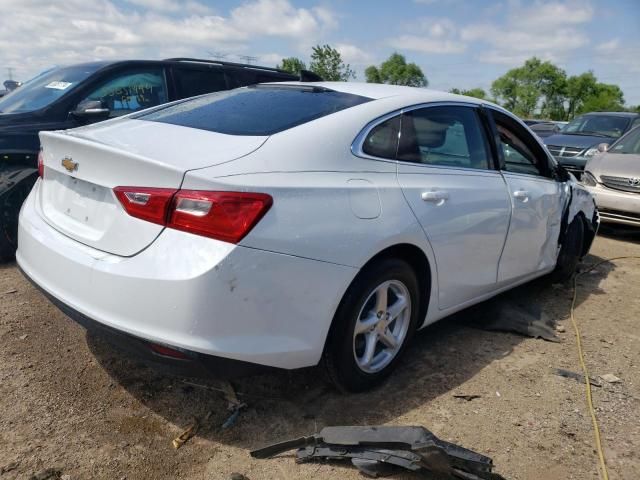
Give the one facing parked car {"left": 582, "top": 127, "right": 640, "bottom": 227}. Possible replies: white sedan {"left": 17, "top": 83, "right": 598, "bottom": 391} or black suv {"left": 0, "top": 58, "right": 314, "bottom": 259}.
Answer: the white sedan

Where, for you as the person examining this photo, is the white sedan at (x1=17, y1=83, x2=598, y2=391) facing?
facing away from the viewer and to the right of the viewer

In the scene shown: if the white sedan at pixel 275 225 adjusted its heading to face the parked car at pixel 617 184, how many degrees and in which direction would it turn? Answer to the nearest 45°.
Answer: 0° — it already faces it

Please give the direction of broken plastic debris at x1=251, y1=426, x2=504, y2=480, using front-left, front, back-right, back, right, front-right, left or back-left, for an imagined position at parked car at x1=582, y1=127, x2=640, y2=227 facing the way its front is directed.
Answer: front-left

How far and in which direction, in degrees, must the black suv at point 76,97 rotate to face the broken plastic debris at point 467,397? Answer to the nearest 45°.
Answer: approximately 90° to its left

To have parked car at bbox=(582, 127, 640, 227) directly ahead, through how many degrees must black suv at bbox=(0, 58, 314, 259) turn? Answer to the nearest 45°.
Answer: approximately 135° to its left

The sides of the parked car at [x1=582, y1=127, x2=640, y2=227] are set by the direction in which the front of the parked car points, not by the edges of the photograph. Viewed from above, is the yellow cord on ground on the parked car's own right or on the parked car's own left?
on the parked car's own left

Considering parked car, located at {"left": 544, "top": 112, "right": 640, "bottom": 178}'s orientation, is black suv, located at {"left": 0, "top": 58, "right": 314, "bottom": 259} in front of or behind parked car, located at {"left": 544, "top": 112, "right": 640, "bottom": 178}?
in front

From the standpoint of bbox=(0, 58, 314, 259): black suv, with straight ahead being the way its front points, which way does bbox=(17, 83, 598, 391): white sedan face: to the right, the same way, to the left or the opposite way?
the opposite way

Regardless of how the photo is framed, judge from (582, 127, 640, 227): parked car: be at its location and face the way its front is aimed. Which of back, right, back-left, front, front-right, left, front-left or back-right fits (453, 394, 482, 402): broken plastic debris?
front-left

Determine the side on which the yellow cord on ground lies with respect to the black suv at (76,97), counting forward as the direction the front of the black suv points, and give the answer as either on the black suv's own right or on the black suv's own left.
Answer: on the black suv's own left
